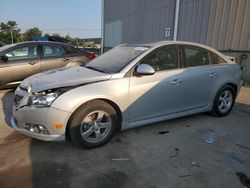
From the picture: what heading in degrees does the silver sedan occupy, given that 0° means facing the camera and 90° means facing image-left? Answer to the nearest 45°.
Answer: approximately 45°

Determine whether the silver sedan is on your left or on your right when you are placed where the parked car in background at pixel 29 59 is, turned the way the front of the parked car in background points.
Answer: on your left

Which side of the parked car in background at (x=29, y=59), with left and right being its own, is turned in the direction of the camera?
left

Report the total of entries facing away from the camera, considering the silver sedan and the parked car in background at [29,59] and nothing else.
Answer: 0

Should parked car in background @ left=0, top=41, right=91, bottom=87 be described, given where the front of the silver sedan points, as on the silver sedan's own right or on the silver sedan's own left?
on the silver sedan's own right
